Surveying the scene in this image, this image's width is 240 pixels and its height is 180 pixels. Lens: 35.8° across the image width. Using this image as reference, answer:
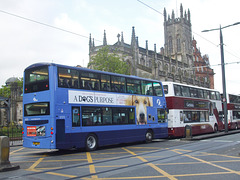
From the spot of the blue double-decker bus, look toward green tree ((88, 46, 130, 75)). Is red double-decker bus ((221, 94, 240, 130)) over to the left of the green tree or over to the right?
right

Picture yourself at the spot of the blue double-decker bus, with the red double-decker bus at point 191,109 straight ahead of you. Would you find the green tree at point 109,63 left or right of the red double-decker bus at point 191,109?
left

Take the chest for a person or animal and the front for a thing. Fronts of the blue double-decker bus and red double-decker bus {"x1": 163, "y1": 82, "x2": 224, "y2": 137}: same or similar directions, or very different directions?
same or similar directions

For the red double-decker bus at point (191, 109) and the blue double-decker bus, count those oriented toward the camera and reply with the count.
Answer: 0
